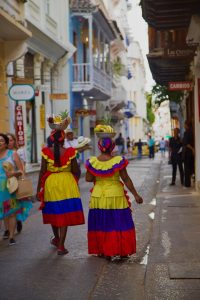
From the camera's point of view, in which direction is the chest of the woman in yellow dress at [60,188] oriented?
away from the camera

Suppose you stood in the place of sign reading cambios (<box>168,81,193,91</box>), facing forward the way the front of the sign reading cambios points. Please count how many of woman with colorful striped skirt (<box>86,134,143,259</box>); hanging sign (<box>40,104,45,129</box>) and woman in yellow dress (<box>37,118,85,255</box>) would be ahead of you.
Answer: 2

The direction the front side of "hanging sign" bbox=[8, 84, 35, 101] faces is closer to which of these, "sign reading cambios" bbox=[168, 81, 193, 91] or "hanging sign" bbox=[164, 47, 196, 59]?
the hanging sign

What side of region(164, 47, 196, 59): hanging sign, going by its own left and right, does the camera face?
front

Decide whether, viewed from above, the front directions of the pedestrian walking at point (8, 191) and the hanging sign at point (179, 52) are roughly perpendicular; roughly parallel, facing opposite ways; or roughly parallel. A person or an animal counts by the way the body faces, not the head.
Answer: roughly parallel

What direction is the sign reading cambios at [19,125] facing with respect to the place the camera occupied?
facing the viewer

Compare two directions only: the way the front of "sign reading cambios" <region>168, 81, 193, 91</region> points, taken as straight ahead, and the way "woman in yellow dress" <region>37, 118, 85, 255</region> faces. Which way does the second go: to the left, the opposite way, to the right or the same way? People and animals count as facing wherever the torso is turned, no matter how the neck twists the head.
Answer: the opposite way

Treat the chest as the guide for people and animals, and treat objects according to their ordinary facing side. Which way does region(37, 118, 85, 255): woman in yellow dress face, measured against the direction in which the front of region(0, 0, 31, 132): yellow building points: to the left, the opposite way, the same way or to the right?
to the left

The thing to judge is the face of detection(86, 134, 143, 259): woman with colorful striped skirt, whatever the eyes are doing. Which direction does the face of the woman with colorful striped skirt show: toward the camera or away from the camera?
away from the camera

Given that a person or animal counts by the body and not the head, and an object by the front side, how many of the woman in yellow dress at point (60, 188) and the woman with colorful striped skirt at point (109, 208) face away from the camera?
2

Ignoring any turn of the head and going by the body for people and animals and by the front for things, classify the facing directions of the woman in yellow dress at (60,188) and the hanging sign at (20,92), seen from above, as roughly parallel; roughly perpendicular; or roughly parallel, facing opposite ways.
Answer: roughly parallel, facing opposite ways
